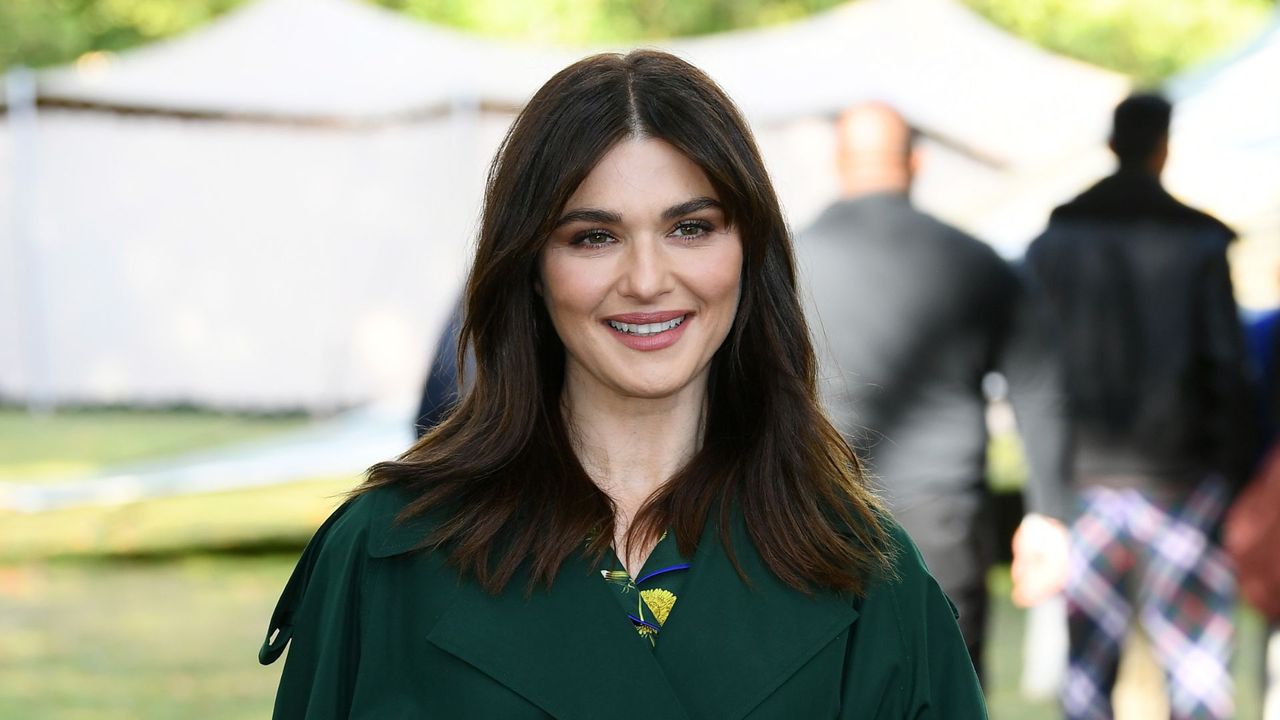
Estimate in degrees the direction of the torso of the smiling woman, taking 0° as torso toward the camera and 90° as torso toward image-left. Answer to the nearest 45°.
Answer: approximately 0°

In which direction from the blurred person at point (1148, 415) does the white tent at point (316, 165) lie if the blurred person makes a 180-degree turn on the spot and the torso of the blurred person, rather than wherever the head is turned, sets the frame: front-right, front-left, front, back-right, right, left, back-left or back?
back-right

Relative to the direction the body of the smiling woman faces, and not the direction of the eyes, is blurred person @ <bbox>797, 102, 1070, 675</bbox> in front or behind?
behind

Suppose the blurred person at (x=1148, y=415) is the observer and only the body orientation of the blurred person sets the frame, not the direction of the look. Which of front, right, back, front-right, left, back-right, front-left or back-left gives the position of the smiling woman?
back

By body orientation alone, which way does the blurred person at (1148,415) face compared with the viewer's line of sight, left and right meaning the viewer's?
facing away from the viewer

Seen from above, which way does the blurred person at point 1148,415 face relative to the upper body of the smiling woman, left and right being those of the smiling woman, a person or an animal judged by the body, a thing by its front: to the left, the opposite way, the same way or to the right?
the opposite way

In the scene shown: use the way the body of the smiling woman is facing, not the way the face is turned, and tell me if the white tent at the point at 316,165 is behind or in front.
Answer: behind

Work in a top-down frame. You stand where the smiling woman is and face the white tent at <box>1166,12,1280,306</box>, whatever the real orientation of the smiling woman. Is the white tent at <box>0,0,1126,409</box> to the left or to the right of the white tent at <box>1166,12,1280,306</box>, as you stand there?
left

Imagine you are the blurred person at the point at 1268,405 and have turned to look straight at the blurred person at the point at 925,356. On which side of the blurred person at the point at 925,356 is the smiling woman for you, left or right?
left

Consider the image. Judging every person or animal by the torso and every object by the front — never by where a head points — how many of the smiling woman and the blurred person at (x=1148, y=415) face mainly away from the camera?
1

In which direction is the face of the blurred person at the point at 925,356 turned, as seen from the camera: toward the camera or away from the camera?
away from the camera

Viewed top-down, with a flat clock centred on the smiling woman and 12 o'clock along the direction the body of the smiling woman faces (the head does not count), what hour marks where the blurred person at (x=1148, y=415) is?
The blurred person is roughly at 7 o'clock from the smiling woman.
